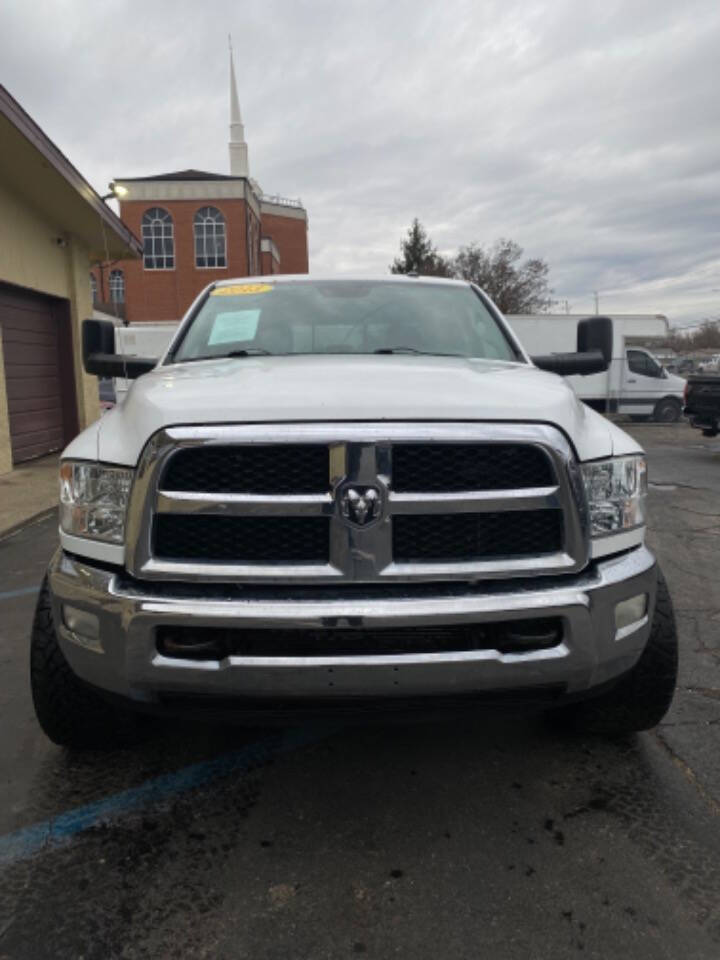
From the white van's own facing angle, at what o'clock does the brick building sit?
The brick building is roughly at 7 o'clock from the white van.

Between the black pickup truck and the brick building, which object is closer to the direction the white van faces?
the black pickup truck

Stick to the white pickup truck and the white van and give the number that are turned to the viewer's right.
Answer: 1

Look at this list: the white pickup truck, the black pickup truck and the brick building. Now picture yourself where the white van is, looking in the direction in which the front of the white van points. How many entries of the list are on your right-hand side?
2

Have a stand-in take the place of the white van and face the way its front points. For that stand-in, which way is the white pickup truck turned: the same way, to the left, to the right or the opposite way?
to the right

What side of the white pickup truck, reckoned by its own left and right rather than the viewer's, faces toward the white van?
back

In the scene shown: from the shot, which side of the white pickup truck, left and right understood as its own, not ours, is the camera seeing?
front

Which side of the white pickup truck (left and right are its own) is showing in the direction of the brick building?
back

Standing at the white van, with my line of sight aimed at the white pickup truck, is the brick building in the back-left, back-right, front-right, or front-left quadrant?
back-right

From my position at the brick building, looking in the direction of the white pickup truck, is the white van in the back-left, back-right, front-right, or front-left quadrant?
front-left

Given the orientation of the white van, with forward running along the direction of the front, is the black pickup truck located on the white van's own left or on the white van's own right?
on the white van's own right

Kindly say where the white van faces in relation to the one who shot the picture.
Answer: facing to the right of the viewer

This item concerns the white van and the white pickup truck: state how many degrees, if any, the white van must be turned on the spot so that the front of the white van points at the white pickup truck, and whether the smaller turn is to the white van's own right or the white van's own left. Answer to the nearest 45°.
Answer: approximately 90° to the white van's own right

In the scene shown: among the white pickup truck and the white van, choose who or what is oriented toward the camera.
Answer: the white pickup truck
